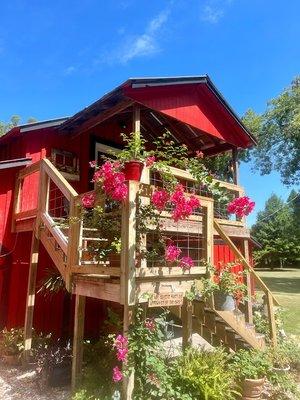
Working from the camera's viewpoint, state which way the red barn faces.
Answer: facing the viewer and to the right of the viewer

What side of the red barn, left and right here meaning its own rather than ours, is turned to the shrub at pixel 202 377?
front

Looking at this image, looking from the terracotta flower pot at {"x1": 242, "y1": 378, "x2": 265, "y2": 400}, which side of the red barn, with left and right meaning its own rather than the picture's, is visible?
front

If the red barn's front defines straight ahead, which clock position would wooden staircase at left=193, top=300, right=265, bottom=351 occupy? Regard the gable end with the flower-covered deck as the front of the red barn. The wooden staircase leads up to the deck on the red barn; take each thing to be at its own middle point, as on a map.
The wooden staircase is roughly at 11 o'clock from the red barn.
